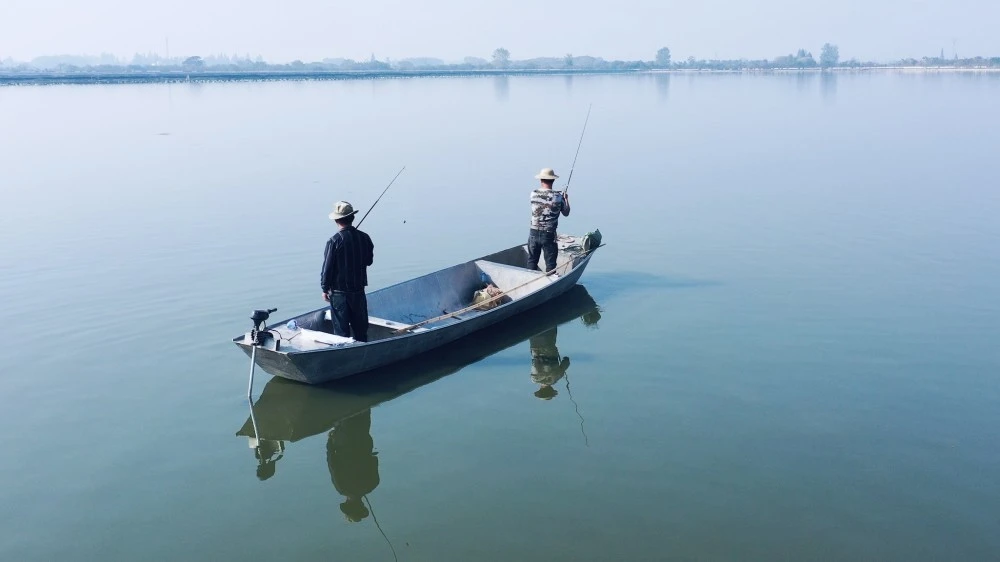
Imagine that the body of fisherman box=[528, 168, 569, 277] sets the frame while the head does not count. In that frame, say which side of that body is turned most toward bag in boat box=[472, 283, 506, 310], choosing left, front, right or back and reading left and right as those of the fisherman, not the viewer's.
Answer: back

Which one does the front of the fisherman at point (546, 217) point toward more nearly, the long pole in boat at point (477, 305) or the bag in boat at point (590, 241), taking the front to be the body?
the bag in boat

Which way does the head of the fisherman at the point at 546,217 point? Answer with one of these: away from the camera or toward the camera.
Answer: away from the camera

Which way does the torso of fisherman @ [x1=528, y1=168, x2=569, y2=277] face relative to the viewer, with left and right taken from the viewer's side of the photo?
facing away from the viewer and to the right of the viewer

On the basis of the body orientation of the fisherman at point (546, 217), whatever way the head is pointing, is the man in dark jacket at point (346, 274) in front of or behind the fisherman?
behind

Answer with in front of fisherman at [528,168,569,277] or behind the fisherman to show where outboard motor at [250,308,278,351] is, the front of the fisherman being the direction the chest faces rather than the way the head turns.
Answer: behind

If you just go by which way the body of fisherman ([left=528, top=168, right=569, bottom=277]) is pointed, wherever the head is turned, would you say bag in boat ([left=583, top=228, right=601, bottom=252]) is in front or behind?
in front
